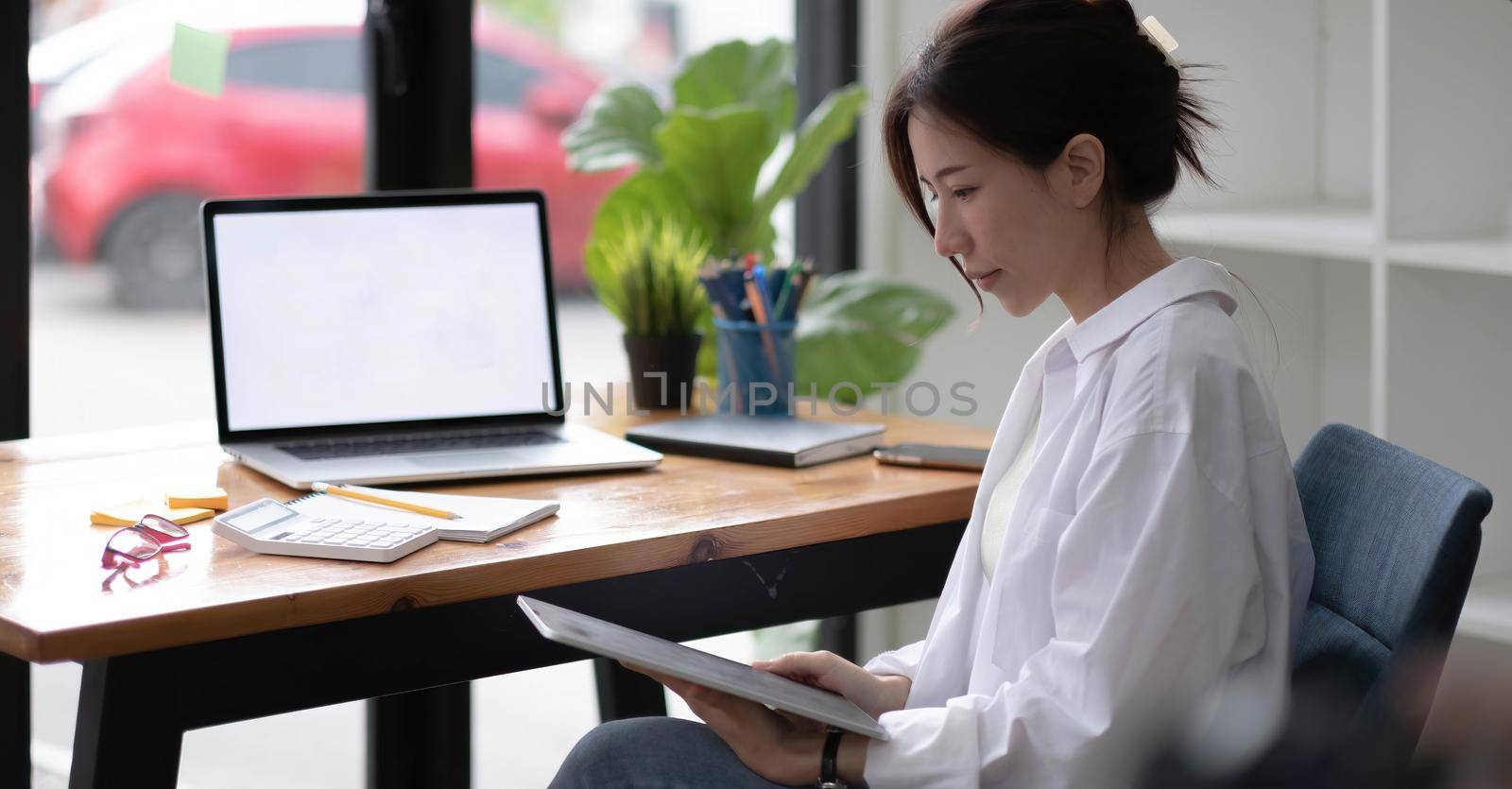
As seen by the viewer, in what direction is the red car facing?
to the viewer's right

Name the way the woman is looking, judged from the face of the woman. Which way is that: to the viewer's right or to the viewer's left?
to the viewer's left

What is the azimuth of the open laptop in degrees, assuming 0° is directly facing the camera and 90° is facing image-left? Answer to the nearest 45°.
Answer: approximately 315°

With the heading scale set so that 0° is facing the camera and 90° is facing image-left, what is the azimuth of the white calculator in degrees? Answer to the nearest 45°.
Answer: approximately 315°

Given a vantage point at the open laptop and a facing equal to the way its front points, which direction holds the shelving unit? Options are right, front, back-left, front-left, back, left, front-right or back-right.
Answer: front-left

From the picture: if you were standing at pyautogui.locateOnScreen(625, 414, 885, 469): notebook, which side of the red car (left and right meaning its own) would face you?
right

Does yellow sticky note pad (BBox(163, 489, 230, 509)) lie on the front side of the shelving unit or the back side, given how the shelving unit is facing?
on the front side

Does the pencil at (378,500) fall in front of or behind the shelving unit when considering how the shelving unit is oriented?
in front
